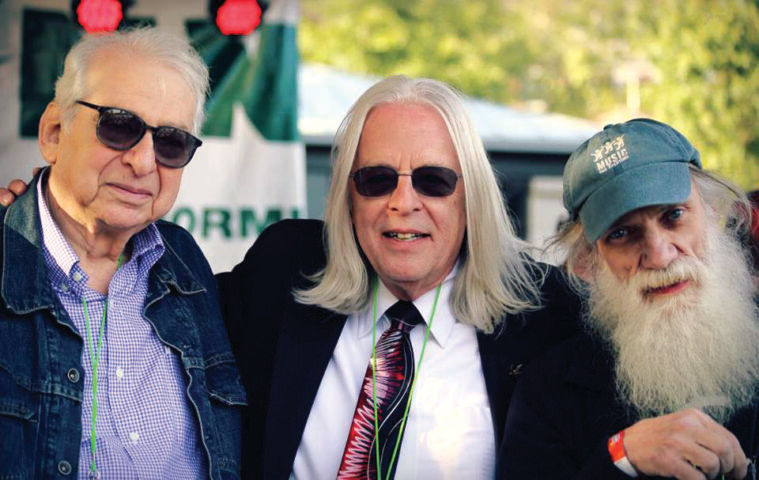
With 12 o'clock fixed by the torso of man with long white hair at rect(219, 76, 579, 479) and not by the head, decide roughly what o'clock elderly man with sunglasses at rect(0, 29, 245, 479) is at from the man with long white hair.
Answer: The elderly man with sunglasses is roughly at 2 o'clock from the man with long white hair.

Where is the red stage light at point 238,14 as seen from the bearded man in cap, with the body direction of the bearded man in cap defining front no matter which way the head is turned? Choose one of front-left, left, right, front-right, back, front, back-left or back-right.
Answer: back-right

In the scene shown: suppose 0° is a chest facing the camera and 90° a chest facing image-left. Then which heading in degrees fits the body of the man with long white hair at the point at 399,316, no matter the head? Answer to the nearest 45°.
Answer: approximately 0°

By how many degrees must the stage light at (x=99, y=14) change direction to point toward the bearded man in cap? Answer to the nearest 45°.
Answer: approximately 45° to its left

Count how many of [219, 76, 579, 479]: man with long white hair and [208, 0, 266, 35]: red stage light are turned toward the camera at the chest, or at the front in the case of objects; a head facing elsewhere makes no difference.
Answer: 2

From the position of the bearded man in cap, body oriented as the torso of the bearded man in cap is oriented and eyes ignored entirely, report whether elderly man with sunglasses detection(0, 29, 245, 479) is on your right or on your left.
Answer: on your right

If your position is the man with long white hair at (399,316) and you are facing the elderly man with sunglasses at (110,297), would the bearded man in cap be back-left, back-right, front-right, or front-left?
back-left

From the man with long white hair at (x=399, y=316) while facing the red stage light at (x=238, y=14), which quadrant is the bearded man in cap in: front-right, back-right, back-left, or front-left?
back-right

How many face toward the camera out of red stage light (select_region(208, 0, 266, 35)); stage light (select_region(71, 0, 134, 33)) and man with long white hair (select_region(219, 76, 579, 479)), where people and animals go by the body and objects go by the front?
3
